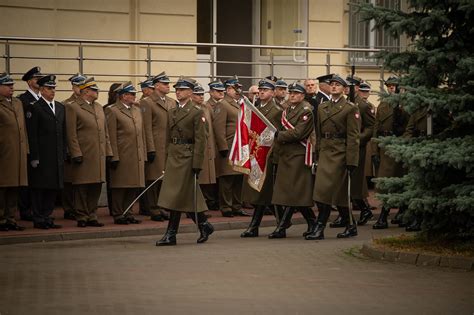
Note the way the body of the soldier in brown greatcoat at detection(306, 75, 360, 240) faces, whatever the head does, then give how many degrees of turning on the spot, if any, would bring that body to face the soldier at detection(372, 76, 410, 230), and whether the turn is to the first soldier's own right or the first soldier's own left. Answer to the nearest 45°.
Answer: approximately 180°

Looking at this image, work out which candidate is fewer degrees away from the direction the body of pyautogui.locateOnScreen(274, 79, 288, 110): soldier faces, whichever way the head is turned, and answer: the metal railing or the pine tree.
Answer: the pine tree

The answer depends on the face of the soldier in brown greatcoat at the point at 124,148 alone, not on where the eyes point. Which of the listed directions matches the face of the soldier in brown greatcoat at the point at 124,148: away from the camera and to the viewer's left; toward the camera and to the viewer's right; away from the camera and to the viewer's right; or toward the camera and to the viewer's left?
toward the camera and to the viewer's right

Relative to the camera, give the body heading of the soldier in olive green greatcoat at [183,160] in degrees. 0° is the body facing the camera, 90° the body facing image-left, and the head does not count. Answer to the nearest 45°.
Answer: approximately 45°

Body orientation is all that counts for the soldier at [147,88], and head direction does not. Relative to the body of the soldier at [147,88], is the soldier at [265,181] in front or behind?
in front

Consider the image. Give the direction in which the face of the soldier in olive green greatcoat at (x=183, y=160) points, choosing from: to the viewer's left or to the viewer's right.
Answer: to the viewer's left

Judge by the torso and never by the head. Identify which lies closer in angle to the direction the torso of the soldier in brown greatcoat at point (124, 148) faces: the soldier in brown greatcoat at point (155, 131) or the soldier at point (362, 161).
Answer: the soldier

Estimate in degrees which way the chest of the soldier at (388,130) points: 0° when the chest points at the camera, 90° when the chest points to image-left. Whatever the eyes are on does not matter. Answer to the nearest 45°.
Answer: approximately 45°

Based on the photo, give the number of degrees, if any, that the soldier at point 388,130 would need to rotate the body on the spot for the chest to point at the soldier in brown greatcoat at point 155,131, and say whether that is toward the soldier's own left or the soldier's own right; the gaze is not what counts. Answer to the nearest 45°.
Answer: approximately 45° to the soldier's own right

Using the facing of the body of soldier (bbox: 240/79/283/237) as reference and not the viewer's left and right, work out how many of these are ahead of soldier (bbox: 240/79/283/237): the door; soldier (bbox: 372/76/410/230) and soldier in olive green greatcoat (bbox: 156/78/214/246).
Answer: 1
